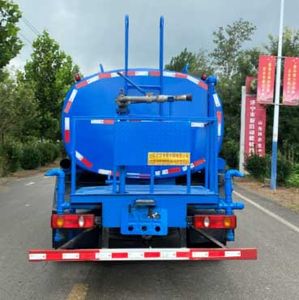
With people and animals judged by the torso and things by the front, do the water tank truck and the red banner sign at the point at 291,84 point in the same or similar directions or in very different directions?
very different directions

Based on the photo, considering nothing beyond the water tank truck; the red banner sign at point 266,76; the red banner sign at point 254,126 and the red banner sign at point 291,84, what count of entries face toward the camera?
3

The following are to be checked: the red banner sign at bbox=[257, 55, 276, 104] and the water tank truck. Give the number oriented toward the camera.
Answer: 1

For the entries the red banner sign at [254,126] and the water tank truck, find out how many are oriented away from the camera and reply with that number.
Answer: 1

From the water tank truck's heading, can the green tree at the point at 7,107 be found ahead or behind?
ahead

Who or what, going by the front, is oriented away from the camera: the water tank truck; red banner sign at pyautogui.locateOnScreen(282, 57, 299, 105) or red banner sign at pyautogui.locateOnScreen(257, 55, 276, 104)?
the water tank truck

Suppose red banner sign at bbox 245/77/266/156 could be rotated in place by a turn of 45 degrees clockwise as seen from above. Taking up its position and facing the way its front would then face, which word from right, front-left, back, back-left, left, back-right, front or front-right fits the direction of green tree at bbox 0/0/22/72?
front

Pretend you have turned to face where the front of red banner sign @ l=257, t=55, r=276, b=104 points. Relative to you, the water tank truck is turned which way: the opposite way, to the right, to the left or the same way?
the opposite way

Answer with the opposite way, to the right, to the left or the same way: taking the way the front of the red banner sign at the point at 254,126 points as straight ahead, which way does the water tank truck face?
the opposite way
